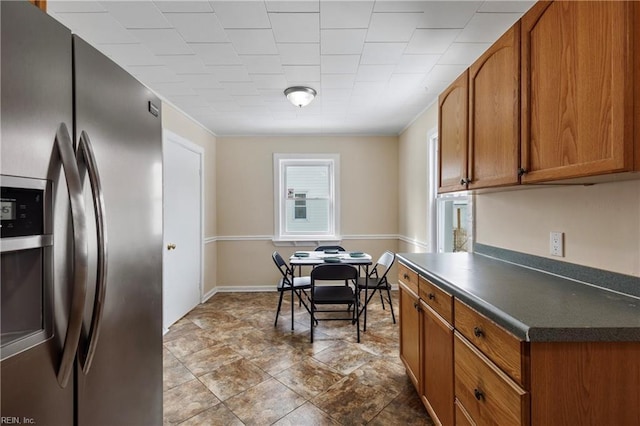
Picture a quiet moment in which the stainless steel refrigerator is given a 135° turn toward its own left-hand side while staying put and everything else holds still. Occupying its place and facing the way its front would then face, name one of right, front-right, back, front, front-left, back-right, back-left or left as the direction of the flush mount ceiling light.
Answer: front-right

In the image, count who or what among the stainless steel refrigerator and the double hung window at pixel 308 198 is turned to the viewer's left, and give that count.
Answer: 0

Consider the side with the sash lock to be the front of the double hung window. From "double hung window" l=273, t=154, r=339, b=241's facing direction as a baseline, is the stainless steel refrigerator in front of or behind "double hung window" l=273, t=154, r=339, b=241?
in front

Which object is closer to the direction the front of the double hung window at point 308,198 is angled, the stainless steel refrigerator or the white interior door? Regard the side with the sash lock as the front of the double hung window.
the stainless steel refrigerator

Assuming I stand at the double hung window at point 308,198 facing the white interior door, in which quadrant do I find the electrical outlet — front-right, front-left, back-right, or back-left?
front-left

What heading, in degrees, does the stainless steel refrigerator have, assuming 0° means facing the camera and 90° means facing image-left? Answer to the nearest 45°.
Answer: approximately 315°

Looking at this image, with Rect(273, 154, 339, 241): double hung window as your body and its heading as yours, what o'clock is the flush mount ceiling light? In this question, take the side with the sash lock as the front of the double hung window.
The flush mount ceiling light is roughly at 12 o'clock from the double hung window.

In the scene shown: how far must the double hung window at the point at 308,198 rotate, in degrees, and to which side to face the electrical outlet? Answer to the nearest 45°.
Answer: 0° — it already faces it

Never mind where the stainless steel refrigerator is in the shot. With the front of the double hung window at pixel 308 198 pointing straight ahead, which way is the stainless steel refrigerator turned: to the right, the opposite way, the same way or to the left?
to the left

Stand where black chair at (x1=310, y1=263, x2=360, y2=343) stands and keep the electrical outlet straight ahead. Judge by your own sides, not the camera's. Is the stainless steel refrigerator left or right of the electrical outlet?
right

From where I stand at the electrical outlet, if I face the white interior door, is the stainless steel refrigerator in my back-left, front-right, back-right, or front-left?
front-left

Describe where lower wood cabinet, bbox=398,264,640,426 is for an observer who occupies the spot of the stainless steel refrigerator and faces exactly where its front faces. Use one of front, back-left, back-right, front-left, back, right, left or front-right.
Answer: front

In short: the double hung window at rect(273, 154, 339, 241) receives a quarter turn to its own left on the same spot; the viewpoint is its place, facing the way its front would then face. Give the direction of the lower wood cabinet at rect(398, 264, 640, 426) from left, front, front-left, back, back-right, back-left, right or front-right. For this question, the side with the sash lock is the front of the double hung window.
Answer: right

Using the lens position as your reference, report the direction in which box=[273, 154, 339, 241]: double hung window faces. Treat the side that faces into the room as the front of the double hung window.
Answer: facing the viewer
